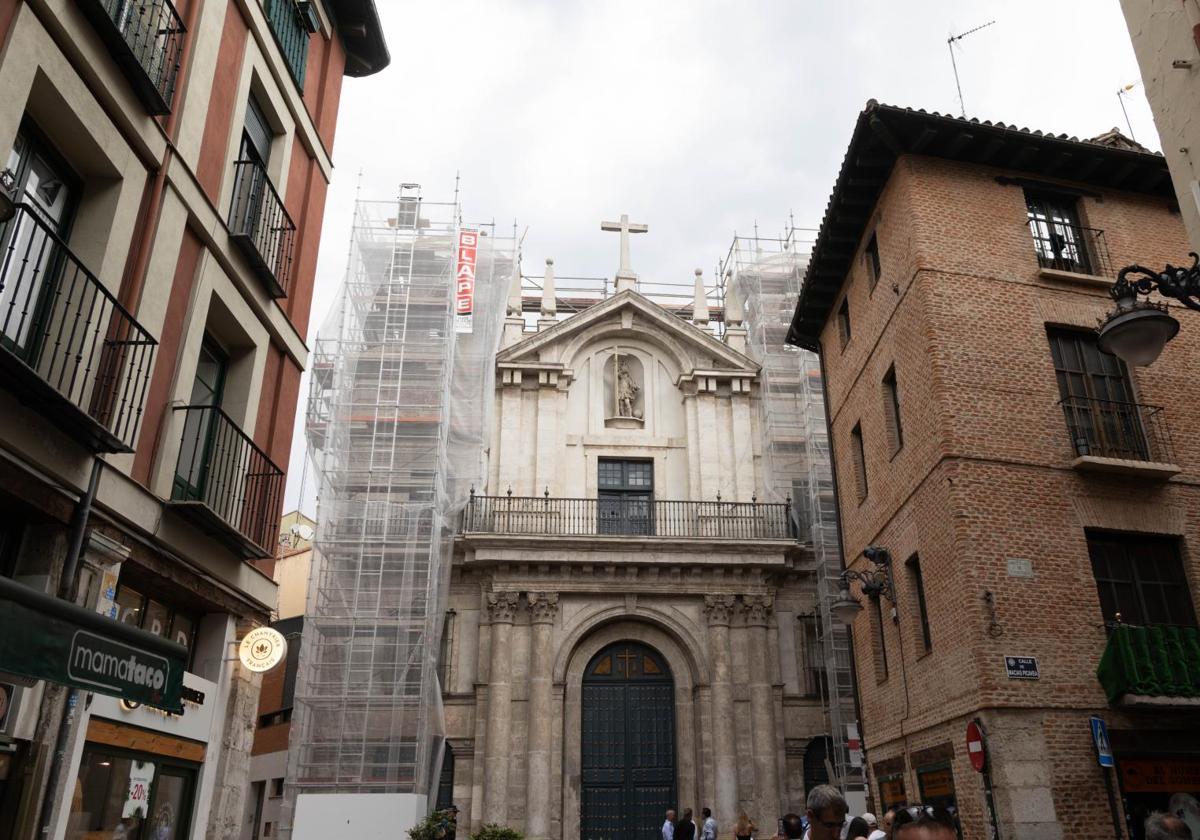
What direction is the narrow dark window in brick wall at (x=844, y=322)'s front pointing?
to the viewer's left

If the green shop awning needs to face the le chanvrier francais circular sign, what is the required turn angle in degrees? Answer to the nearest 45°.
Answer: approximately 135° to its left

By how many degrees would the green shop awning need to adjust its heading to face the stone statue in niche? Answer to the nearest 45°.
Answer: approximately 90° to its left

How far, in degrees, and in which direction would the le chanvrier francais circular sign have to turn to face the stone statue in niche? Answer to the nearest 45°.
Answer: approximately 135° to its left

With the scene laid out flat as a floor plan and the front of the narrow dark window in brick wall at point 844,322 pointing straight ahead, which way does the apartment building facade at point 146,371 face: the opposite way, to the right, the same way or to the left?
the opposite way

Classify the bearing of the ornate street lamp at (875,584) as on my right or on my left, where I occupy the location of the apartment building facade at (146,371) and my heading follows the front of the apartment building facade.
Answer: on my left

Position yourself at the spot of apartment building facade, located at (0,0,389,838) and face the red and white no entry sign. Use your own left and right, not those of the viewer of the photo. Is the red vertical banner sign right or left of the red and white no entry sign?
left

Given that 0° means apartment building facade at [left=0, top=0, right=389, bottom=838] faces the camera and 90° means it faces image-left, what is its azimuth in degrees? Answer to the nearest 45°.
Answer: approximately 315°

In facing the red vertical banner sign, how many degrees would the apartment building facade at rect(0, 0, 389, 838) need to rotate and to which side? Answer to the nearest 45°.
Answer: approximately 90° to its left

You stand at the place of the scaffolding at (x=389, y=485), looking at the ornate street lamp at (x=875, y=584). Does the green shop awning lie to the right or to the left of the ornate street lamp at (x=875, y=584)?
right

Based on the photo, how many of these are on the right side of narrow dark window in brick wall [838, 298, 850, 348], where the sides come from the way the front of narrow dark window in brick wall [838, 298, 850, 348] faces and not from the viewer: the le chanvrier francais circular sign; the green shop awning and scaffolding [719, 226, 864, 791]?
1

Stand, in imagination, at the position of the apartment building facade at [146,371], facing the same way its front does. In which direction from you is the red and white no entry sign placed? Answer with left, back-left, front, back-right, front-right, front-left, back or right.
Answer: front-left

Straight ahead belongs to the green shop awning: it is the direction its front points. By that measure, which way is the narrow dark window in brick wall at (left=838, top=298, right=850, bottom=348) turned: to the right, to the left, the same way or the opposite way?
the opposite way
